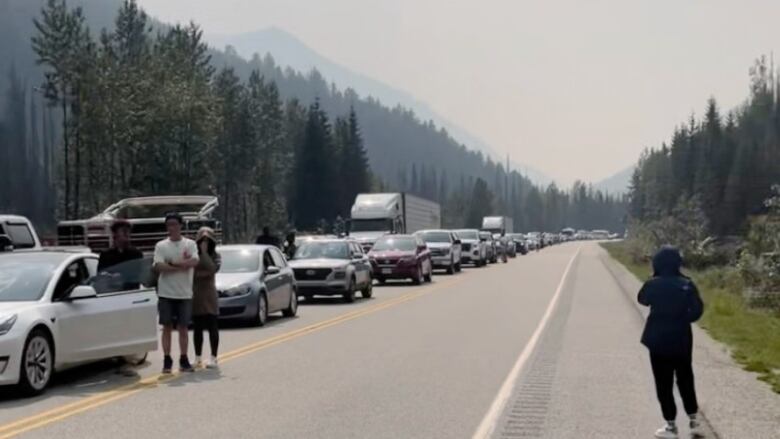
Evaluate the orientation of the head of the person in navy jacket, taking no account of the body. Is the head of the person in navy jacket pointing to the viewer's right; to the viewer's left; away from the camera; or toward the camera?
away from the camera

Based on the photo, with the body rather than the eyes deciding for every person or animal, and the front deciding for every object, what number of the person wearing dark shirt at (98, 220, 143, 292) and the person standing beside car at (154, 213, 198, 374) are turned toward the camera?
2

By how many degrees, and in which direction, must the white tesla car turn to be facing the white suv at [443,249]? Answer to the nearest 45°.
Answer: approximately 180°

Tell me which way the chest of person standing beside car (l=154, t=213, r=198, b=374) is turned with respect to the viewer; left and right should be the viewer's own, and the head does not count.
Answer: facing the viewer

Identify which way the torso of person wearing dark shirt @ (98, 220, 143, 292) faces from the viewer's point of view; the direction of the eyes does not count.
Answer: toward the camera

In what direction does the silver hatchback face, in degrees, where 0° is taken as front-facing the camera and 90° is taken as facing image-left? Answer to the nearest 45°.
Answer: approximately 45°

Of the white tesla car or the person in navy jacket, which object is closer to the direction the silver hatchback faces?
the white tesla car

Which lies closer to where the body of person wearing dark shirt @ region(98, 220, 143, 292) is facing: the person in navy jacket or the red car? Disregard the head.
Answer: the person in navy jacket

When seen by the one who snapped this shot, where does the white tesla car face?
facing the viewer and to the left of the viewer

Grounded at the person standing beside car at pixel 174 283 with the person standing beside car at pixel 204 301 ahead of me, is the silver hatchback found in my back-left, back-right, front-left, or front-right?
front-left

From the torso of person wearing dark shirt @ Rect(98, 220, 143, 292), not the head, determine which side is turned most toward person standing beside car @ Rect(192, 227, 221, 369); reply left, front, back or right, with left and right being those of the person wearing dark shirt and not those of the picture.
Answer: left

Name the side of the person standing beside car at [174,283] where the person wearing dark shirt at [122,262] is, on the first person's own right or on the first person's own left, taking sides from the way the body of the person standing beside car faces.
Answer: on the first person's own right
